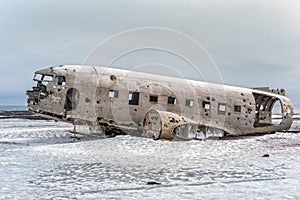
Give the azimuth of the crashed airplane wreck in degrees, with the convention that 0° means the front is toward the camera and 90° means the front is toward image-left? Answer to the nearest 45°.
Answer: approximately 90°
